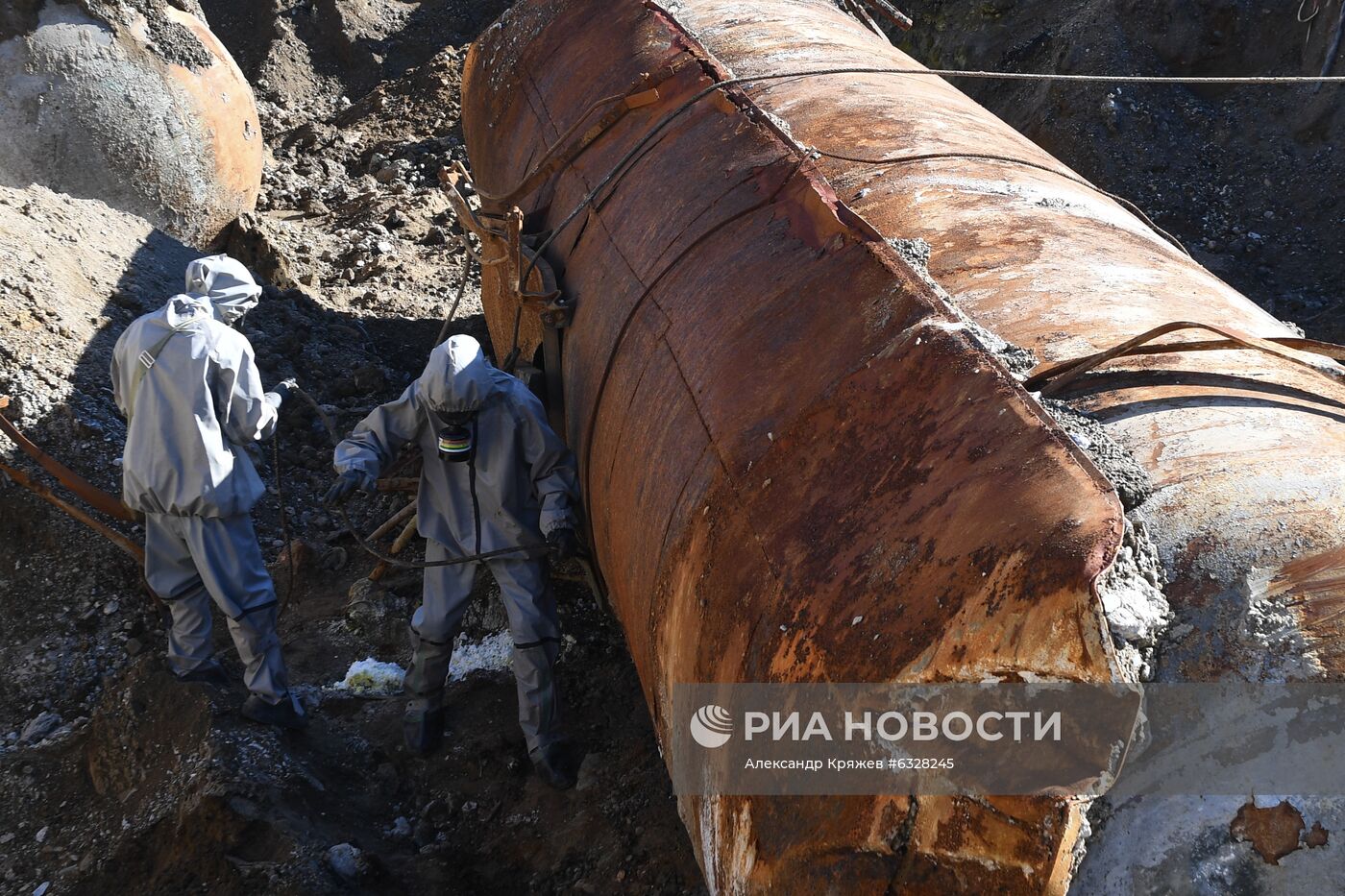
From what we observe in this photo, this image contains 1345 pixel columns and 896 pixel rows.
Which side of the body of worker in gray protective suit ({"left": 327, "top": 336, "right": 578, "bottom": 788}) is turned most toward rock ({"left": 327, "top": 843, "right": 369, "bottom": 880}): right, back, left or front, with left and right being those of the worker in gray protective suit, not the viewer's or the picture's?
front

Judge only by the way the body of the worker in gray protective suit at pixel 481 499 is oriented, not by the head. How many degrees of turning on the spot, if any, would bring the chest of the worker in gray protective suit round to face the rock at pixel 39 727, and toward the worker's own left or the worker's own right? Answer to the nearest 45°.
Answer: approximately 90° to the worker's own right

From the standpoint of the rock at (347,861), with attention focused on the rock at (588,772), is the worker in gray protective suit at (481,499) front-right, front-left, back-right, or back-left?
front-left

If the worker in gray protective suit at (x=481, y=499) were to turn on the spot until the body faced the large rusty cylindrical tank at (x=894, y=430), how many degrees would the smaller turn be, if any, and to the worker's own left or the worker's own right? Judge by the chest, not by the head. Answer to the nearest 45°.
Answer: approximately 45° to the worker's own left

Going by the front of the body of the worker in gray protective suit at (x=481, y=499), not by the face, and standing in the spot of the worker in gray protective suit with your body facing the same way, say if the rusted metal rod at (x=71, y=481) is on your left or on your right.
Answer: on your right

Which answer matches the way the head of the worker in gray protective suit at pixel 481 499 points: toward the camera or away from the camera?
toward the camera

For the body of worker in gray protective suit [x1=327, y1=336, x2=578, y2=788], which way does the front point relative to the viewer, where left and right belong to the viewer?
facing the viewer

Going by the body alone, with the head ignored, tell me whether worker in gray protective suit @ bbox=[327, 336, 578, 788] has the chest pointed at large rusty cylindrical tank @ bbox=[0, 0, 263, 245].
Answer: no

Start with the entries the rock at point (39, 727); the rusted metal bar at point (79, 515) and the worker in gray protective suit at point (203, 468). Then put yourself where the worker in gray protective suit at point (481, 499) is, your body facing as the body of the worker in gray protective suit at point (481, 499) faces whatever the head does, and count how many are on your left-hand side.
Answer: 0
